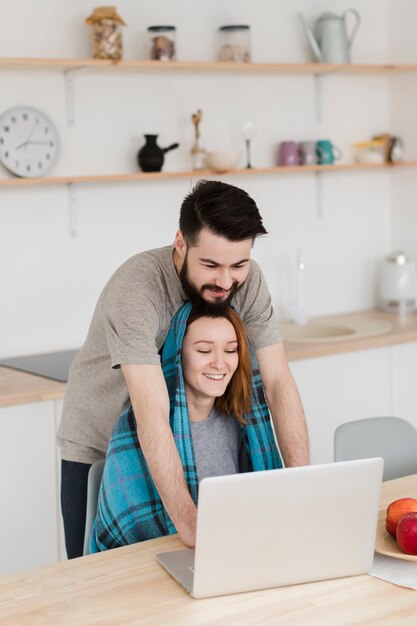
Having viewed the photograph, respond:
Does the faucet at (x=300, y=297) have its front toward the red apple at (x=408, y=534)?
yes

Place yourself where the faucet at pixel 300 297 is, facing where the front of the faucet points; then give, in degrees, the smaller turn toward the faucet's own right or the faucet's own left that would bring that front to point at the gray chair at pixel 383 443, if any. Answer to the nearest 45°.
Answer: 0° — it already faces it

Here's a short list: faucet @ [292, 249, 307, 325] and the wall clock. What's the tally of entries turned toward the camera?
2

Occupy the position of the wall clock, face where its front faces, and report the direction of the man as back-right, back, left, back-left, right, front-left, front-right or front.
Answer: front

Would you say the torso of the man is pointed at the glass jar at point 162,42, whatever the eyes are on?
no

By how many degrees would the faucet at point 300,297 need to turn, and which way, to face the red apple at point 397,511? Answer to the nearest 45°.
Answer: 0° — it already faces it

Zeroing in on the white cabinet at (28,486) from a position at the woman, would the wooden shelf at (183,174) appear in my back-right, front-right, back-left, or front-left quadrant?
front-right

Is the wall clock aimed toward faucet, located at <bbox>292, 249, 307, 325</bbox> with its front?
no

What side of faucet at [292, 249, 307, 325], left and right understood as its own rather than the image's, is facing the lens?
front

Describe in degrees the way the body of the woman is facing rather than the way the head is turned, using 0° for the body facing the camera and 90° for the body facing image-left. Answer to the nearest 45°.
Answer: approximately 315°

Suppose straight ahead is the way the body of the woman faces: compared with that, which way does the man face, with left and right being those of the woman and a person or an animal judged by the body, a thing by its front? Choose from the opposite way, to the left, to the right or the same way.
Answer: the same way

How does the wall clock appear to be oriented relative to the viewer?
toward the camera

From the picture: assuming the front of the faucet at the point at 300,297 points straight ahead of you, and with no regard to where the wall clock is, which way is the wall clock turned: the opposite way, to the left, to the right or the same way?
the same way

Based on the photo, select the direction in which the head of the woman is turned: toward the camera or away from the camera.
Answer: toward the camera

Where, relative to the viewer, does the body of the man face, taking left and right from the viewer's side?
facing the viewer and to the right of the viewer

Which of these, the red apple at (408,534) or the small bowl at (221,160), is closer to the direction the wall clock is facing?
the red apple

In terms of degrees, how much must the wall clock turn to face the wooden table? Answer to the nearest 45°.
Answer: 0° — it already faces it
